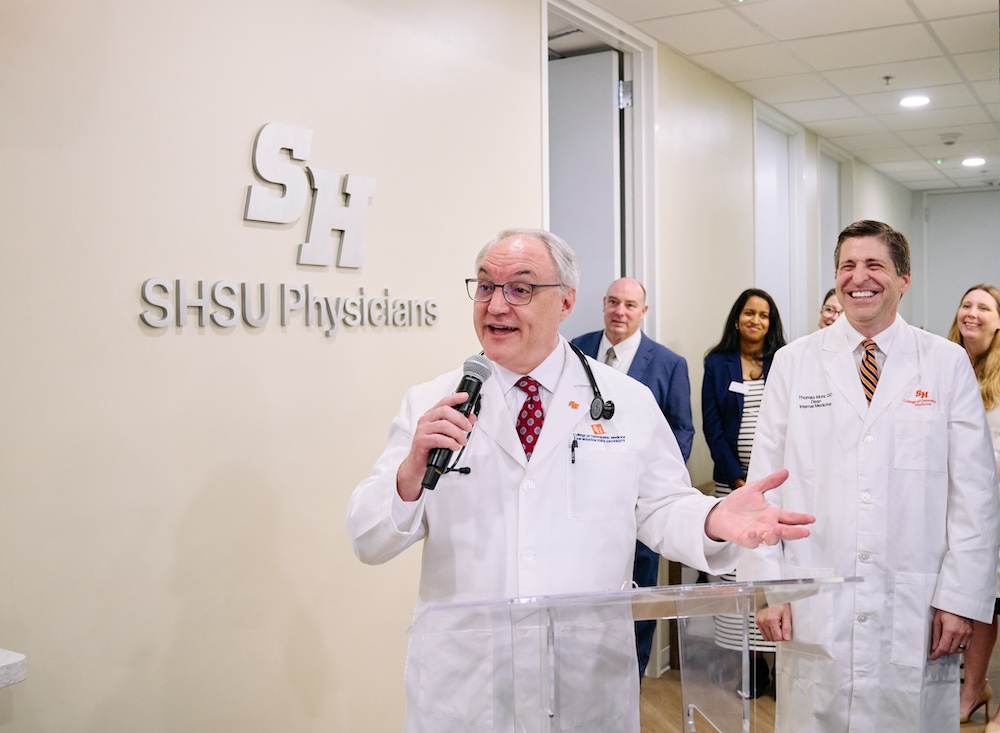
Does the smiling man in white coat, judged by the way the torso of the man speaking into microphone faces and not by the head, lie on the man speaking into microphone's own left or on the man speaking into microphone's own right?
on the man speaking into microphone's own left

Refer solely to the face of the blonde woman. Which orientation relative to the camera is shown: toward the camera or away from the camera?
toward the camera

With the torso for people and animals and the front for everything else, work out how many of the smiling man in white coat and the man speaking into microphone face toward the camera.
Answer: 2

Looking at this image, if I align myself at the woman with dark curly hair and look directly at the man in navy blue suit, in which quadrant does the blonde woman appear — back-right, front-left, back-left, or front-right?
back-left

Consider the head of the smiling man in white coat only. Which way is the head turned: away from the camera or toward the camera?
toward the camera

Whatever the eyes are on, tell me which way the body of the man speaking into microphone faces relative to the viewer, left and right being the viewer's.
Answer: facing the viewer

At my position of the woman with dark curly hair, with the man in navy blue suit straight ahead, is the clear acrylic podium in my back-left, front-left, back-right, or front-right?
front-left

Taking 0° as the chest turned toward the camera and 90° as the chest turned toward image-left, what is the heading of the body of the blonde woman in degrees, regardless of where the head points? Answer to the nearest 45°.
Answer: approximately 45°

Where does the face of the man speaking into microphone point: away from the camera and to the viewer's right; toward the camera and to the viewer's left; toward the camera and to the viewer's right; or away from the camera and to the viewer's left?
toward the camera and to the viewer's left

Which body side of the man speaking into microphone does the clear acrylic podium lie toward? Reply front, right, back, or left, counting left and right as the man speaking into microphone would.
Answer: front

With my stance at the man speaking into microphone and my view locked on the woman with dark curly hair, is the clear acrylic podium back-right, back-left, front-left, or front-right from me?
back-right

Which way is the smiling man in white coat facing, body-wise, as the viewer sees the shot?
toward the camera

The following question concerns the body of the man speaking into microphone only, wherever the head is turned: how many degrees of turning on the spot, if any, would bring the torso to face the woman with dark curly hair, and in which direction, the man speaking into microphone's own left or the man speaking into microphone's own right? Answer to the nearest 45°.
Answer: approximately 180°

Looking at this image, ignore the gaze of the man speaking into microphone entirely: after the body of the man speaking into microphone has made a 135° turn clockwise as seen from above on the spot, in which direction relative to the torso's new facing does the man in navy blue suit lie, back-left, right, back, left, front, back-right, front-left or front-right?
front-right

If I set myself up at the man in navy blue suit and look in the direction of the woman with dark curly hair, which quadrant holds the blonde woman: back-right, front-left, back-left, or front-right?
front-right
